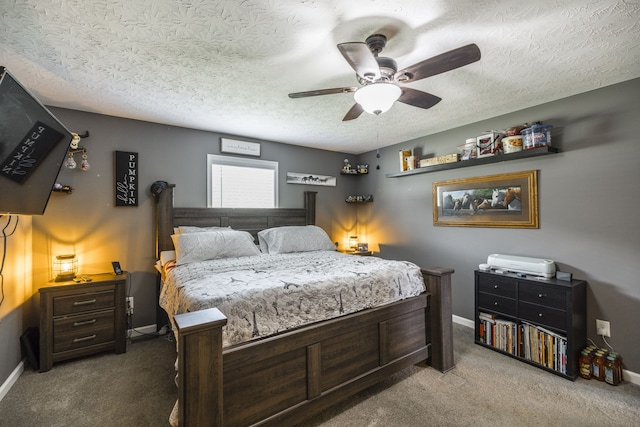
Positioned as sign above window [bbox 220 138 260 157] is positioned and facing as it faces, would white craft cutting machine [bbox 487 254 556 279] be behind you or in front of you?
in front

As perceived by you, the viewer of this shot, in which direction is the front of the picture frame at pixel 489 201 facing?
facing the viewer and to the left of the viewer

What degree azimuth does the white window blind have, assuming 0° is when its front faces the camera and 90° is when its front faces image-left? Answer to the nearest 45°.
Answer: approximately 315°

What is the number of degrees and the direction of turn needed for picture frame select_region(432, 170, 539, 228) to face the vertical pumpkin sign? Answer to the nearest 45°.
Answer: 0° — it already faces it

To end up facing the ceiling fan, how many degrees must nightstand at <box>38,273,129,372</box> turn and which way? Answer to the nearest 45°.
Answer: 0° — it already faces it

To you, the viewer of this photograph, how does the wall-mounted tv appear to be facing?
facing the viewer and to the right of the viewer

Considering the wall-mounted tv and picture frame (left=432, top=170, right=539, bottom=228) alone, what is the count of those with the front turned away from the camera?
0

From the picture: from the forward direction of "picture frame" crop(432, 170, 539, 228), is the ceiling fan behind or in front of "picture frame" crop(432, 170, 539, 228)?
in front

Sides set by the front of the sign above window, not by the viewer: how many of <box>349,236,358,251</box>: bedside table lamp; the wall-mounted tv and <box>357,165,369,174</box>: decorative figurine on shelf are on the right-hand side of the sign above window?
1

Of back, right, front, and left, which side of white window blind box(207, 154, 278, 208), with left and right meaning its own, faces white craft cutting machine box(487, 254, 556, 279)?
front

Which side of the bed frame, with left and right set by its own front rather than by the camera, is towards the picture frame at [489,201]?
left

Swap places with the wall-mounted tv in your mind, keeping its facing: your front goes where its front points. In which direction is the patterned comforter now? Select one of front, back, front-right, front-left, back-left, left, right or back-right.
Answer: front

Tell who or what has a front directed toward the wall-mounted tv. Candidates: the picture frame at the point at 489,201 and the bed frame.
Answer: the picture frame

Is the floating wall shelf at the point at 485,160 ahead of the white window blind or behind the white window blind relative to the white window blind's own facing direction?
ahead

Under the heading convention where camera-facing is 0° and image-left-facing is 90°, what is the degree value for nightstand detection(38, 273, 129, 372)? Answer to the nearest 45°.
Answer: approximately 315°
